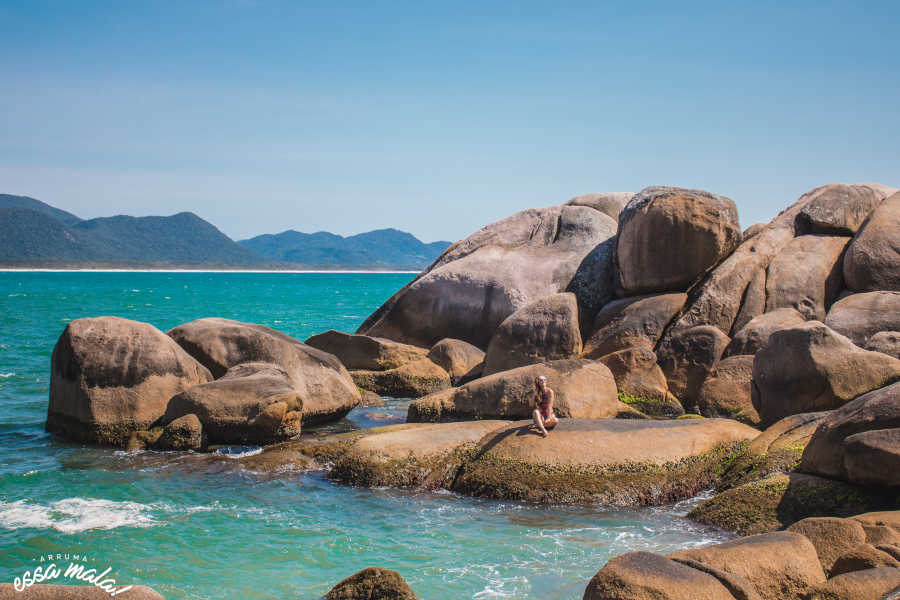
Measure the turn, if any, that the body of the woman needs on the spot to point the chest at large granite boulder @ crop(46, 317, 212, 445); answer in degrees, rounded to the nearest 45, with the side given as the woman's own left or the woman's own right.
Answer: approximately 90° to the woman's own right

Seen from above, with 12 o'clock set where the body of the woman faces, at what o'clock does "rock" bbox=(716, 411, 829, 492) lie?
The rock is roughly at 9 o'clock from the woman.

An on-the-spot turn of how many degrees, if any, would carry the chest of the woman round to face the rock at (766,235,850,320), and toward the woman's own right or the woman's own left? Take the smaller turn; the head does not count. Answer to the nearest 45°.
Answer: approximately 135° to the woman's own left

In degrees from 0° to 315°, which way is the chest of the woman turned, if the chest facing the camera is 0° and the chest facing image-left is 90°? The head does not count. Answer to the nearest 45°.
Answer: approximately 0°

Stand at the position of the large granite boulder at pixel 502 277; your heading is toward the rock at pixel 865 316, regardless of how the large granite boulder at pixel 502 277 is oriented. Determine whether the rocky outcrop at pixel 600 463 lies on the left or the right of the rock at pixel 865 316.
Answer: right

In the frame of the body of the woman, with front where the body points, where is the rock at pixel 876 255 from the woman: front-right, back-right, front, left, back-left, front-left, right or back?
back-left

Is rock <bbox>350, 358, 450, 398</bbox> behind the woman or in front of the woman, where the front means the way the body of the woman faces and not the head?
behind

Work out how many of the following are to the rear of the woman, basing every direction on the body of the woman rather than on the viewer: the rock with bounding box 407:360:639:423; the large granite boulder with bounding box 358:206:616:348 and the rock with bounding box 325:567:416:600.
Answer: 2

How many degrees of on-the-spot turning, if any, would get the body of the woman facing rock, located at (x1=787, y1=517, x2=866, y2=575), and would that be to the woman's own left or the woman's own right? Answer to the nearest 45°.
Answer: approximately 45° to the woman's own left

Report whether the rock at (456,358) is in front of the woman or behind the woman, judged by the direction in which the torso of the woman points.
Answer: behind

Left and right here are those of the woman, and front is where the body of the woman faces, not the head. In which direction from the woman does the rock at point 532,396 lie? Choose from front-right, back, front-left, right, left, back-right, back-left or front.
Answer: back

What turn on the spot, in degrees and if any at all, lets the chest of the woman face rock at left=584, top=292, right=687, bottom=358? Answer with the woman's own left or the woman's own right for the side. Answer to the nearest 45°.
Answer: approximately 180°

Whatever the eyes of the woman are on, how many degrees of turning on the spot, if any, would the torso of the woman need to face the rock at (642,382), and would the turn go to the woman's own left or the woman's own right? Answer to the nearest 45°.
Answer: approximately 135° to the woman's own left

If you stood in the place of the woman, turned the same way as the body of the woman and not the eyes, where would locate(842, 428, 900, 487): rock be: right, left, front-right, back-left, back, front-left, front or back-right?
front-left
